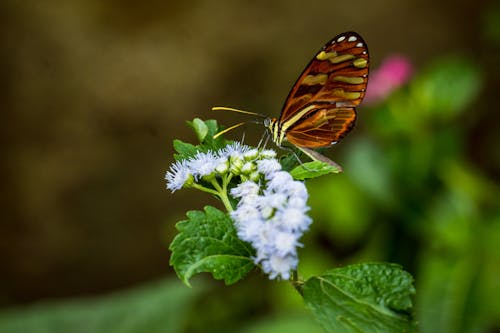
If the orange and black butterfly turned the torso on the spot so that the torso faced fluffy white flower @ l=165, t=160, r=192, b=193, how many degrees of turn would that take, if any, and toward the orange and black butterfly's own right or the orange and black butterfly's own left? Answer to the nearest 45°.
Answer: approximately 45° to the orange and black butterfly's own left

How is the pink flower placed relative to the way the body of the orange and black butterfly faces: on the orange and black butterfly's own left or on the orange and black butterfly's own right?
on the orange and black butterfly's own right

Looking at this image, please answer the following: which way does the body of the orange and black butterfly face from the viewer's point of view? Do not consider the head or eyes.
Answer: to the viewer's left
